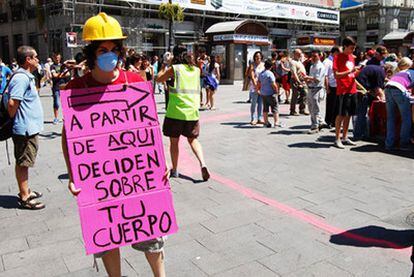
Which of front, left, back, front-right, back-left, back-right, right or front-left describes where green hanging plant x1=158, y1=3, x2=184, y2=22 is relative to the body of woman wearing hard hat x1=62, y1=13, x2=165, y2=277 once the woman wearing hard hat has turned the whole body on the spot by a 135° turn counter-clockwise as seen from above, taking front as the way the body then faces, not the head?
front-left

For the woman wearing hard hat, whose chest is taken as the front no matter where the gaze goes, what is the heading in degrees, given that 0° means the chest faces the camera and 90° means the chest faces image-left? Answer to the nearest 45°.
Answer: approximately 0°

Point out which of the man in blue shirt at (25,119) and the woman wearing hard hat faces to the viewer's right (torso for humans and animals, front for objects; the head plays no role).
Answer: the man in blue shirt

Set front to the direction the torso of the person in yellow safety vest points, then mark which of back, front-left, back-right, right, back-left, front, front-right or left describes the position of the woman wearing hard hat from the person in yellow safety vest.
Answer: back-left

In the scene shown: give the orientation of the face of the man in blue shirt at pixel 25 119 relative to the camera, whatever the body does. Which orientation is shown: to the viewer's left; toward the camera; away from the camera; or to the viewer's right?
to the viewer's right

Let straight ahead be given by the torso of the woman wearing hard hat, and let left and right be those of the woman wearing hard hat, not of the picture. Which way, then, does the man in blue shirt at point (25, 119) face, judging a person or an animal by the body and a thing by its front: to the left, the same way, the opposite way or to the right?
to the left

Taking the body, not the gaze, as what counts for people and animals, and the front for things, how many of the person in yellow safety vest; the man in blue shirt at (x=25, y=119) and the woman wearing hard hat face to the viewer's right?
1

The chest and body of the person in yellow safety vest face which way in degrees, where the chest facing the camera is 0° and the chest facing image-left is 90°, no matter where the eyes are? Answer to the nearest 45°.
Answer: approximately 135°

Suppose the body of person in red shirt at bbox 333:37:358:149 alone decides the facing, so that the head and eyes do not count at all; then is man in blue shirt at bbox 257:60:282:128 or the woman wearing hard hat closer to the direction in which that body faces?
the woman wearing hard hat

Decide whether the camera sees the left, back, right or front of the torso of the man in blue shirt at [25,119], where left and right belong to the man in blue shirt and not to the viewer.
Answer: right
